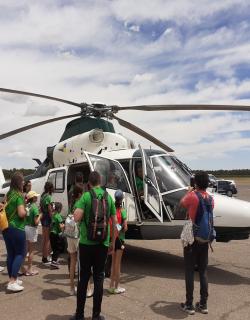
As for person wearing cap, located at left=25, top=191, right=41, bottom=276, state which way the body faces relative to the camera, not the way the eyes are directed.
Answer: to the viewer's right

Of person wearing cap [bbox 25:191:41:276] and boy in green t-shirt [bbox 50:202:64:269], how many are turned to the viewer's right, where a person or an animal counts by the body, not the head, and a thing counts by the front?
2

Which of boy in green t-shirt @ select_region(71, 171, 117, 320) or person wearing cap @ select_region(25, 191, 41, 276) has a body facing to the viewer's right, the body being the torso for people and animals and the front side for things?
the person wearing cap

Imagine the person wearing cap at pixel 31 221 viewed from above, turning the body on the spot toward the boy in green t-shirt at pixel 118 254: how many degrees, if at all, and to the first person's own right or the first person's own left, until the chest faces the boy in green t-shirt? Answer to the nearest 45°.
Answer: approximately 45° to the first person's own right

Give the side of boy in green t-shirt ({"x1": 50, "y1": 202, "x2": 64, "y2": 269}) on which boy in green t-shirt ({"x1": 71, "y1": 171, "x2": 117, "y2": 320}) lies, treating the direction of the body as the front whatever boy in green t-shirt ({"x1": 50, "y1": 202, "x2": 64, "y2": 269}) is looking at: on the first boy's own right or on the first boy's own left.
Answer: on the first boy's own right

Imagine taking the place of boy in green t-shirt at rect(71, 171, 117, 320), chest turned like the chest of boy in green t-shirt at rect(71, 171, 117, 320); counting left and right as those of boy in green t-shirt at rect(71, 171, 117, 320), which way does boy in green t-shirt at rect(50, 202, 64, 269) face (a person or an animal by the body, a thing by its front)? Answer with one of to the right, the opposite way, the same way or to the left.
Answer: to the right

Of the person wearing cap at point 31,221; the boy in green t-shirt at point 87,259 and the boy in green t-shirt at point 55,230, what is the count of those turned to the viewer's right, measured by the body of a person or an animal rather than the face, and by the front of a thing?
2

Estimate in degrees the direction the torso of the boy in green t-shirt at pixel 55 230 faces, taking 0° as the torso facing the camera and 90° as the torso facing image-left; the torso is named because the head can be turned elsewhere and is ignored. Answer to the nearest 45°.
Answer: approximately 270°

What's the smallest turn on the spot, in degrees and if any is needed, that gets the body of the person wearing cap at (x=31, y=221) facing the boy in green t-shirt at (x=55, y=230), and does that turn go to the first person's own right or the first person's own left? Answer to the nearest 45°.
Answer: approximately 45° to the first person's own left

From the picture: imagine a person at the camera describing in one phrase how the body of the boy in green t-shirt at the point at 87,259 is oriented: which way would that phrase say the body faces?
away from the camera

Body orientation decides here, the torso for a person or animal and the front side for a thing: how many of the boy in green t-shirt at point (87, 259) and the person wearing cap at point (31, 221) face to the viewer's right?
1

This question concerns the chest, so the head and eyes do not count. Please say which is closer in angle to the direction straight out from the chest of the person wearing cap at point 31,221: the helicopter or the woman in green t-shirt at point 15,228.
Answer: the helicopter
